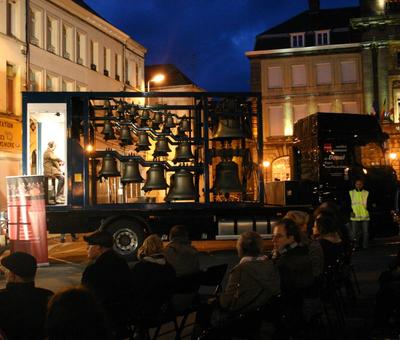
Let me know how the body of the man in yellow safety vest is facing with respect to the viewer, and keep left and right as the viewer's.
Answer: facing the viewer

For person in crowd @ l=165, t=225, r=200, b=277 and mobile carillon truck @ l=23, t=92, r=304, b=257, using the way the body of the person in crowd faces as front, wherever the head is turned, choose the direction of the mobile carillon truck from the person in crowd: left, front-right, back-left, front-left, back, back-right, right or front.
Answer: front

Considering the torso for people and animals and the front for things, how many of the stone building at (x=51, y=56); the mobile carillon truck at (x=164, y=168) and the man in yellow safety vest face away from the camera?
0

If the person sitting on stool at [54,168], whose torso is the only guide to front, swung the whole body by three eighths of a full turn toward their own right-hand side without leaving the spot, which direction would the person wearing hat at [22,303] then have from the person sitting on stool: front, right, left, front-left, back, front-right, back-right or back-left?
front-left

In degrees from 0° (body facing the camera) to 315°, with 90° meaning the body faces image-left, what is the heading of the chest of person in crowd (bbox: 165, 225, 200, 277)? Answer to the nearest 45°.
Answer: approximately 180°

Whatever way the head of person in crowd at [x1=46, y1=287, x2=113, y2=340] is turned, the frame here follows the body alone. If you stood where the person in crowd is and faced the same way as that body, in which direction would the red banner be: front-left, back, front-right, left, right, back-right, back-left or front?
front

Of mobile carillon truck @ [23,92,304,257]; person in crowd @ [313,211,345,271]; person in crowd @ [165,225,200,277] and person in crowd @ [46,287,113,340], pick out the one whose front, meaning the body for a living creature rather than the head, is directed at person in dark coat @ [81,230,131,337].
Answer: person in crowd @ [46,287,113,340]

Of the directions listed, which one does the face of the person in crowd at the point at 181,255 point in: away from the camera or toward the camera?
away from the camera

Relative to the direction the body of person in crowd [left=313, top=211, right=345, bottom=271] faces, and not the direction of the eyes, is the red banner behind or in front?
in front

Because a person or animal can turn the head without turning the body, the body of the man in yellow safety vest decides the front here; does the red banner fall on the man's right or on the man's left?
on the man's right

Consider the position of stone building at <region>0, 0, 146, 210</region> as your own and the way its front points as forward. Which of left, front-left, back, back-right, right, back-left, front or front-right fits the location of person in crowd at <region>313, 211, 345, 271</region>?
front-right

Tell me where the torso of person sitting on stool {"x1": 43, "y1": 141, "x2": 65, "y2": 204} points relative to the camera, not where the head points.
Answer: to the viewer's right

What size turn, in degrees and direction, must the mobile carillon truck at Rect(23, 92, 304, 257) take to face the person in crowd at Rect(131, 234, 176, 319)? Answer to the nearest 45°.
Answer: approximately 90° to its right
